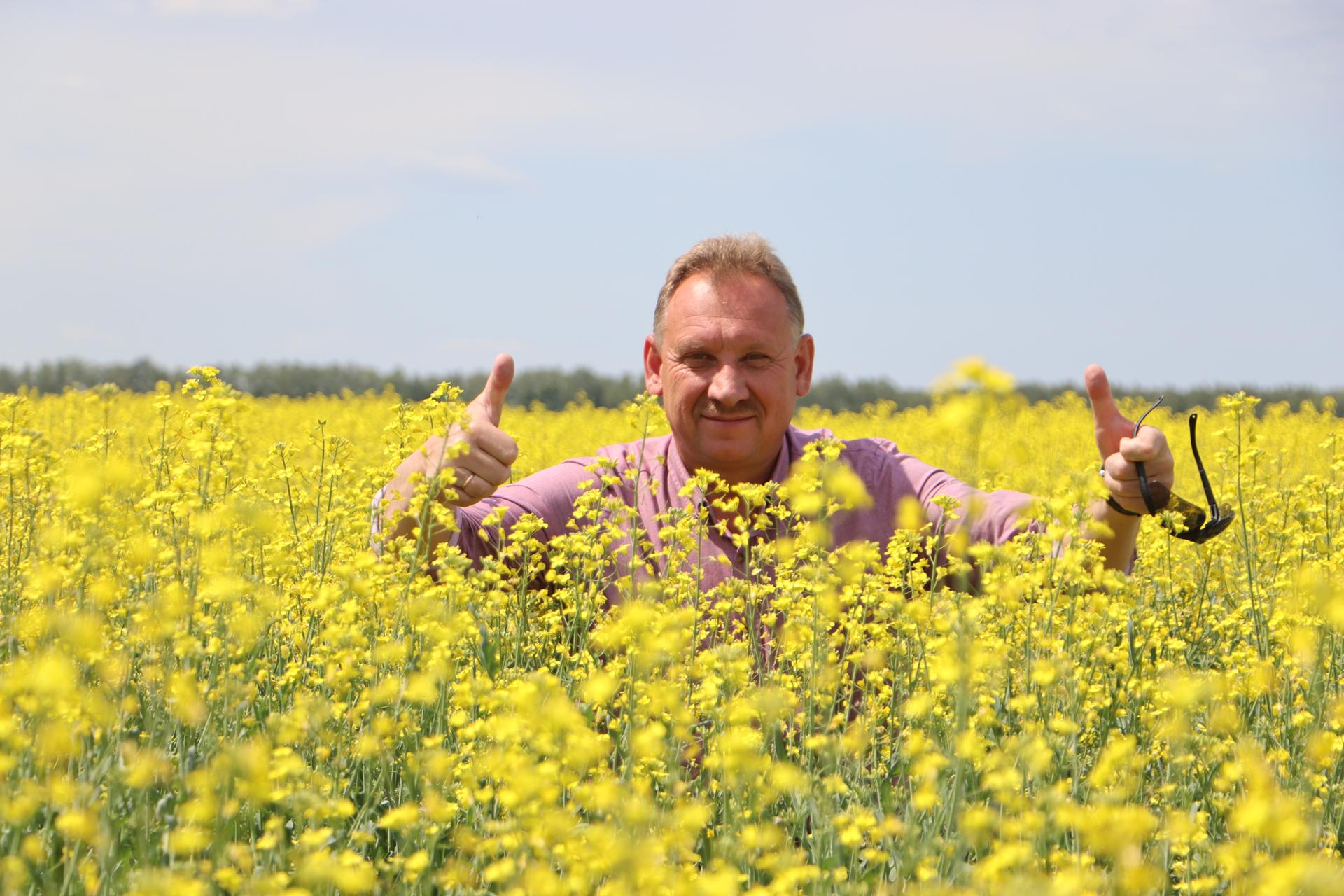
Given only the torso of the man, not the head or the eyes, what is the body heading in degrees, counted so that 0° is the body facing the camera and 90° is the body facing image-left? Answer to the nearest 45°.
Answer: approximately 0°
